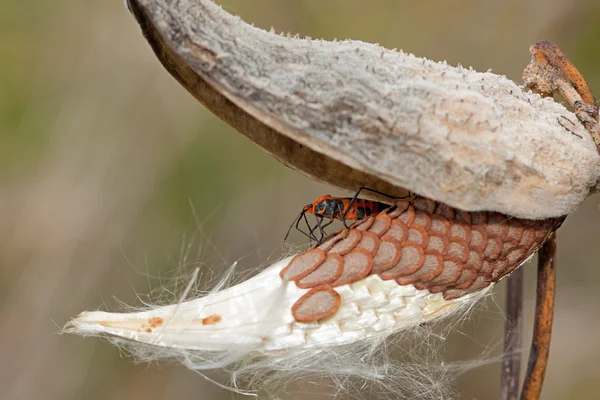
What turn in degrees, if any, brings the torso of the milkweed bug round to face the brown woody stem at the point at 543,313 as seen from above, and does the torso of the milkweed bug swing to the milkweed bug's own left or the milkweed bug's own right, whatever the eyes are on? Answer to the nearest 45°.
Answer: approximately 180°

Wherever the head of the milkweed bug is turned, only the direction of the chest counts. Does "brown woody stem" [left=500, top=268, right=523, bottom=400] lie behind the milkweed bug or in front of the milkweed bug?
behind

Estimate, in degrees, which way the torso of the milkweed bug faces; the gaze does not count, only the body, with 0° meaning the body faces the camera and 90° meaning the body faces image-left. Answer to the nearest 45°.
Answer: approximately 90°
